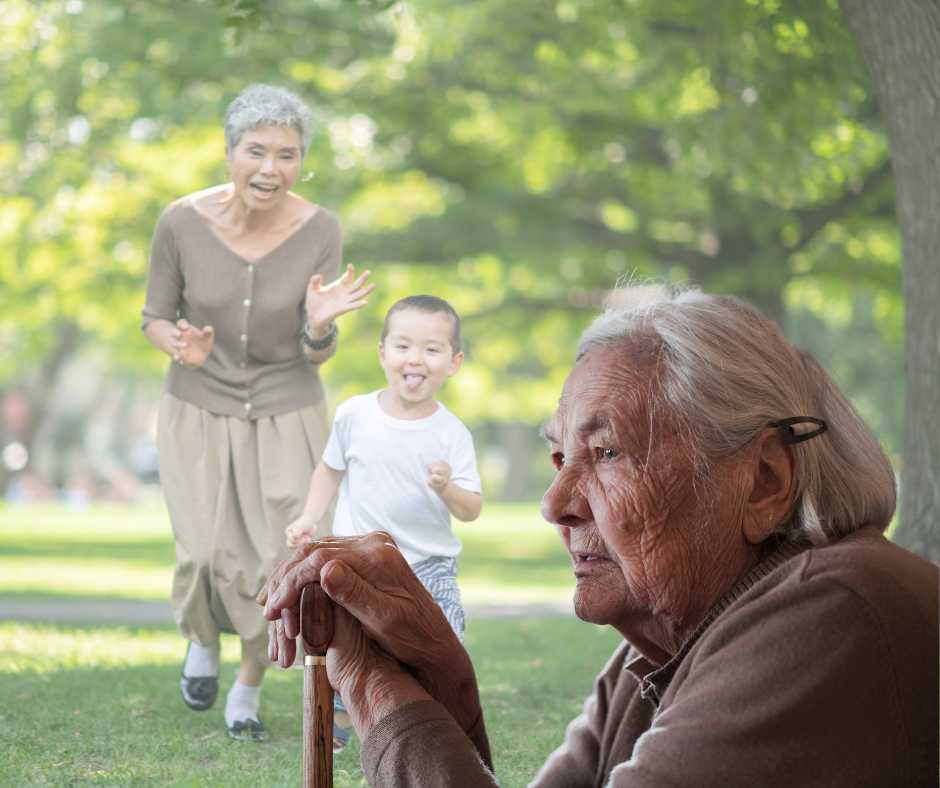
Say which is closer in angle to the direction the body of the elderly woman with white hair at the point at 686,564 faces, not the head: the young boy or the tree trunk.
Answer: the young boy

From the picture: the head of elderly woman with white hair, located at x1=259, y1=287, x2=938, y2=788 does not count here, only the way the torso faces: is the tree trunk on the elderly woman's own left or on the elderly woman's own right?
on the elderly woman's own right

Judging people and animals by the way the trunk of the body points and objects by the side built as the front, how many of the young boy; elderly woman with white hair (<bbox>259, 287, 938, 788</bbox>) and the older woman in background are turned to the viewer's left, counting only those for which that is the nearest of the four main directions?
1

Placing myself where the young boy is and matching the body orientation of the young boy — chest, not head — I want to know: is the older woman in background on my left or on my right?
on my right

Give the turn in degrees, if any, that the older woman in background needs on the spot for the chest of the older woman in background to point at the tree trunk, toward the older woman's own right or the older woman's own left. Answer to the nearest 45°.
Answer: approximately 90° to the older woman's own left

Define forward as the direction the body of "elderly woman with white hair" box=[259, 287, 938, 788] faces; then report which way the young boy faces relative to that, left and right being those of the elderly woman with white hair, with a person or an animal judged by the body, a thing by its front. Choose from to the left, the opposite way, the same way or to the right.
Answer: to the left

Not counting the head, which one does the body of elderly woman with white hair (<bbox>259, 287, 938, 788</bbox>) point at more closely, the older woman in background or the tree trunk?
the older woman in background

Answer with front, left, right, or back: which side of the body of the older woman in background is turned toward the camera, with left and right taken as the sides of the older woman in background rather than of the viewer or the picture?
front

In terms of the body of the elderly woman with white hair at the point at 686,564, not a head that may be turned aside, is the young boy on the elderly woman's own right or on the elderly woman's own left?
on the elderly woman's own right

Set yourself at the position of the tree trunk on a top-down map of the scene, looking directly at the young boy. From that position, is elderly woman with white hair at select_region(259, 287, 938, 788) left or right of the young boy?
left

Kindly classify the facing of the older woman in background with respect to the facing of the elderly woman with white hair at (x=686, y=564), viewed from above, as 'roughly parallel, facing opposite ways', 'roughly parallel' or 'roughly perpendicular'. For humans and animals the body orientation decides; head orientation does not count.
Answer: roughly perpendicular

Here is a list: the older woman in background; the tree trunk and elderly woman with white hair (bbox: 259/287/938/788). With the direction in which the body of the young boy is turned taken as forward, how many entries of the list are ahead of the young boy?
1

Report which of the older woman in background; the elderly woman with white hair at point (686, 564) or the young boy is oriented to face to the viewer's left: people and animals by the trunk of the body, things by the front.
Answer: the elderly woman with white hair

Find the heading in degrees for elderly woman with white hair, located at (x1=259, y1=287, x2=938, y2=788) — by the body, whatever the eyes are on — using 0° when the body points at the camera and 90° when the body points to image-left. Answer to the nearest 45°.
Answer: approximately 90°

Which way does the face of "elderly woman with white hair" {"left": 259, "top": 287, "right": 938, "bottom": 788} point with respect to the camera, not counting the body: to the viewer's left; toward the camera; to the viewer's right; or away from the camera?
to the viewer's left
